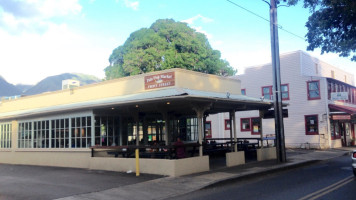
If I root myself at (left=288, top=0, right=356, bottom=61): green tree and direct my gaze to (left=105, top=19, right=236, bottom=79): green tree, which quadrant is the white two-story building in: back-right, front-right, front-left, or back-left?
front-right

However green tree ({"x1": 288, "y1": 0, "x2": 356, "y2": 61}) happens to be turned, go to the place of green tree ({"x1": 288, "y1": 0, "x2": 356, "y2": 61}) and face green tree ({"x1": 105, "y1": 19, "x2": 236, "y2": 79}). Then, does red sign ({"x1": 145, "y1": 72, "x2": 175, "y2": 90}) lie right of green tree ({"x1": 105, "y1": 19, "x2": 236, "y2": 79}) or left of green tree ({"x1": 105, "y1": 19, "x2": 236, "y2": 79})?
left

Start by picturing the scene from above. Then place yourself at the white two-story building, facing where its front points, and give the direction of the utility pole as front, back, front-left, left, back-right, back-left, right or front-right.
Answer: front-right

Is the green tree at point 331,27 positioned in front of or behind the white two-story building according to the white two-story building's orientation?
in front

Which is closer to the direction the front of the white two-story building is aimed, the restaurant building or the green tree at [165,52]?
the restaurant building

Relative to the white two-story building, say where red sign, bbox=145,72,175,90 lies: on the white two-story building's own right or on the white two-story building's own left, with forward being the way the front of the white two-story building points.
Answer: on the white two-story building's own right

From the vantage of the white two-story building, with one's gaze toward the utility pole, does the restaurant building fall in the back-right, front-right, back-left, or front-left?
front-right

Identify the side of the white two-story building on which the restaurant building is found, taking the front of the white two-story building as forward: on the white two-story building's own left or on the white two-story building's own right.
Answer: on the white two-story building's own right

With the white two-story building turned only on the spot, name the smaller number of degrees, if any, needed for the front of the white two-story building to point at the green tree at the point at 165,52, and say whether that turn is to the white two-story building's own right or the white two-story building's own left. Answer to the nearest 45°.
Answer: approximately 135° to the white two-story building's own right
